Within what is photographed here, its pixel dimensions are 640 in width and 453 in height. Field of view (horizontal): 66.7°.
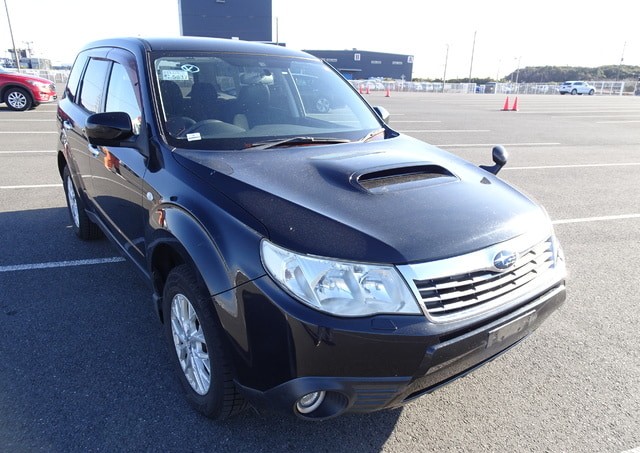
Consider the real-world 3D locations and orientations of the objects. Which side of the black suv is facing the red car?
back

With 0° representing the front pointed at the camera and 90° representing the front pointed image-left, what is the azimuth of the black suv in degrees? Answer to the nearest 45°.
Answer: approximately 315°

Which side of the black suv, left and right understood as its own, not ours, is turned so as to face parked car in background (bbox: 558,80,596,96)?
left
